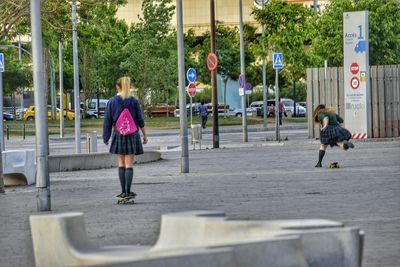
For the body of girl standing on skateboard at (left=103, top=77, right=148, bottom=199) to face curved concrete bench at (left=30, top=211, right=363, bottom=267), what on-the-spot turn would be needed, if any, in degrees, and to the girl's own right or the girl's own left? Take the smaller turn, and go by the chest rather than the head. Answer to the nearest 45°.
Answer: approximately 180°

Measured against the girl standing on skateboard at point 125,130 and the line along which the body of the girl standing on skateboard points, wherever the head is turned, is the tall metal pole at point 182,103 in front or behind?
in front

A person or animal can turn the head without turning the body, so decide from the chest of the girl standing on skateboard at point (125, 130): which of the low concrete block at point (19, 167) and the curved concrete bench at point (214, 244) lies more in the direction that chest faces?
the low concrete block

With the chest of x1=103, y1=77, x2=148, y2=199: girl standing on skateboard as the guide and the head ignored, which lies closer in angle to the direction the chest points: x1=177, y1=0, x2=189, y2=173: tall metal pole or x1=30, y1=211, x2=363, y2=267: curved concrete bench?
the tall metal pole

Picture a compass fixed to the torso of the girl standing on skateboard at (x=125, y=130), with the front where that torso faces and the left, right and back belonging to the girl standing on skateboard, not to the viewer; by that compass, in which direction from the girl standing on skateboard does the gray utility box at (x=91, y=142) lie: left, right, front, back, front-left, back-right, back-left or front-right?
front

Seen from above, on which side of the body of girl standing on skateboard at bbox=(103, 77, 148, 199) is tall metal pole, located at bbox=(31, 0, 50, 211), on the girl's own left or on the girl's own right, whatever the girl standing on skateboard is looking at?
on the girl's own left

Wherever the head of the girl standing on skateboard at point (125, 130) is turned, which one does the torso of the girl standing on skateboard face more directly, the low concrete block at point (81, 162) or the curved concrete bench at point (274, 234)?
the low concrete block

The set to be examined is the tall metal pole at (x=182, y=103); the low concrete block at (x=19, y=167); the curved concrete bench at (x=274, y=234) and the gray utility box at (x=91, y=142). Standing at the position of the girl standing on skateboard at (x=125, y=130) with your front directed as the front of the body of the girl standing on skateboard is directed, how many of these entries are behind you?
1

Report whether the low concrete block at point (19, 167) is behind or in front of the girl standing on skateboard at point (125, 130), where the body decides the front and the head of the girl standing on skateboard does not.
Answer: in front

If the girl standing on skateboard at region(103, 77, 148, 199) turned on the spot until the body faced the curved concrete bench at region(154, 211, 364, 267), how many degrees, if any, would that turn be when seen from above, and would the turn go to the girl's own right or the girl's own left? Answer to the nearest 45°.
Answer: approximately 180°

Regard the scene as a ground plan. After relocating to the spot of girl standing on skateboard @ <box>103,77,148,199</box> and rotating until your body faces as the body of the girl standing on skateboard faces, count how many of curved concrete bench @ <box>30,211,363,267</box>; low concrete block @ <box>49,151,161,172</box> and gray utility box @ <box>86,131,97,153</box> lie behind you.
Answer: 1

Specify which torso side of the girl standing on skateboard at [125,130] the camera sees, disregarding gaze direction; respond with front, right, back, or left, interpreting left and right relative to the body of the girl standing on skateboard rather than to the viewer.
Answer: back

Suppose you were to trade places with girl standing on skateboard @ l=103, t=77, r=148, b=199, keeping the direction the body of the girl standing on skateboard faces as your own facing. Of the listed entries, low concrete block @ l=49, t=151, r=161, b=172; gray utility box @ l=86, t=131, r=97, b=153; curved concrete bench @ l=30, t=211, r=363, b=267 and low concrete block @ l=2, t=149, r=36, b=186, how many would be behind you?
1

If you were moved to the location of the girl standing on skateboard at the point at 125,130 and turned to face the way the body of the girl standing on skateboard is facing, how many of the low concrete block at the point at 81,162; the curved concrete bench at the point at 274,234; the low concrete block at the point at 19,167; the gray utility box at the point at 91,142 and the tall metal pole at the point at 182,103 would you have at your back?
1

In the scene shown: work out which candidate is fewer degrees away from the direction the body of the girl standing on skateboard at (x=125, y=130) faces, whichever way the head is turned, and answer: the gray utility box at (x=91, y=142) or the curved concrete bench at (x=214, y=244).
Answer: the gray utility box

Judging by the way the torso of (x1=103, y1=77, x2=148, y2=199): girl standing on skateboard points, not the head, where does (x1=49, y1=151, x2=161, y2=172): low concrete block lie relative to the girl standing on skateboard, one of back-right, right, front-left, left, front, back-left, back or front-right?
front
